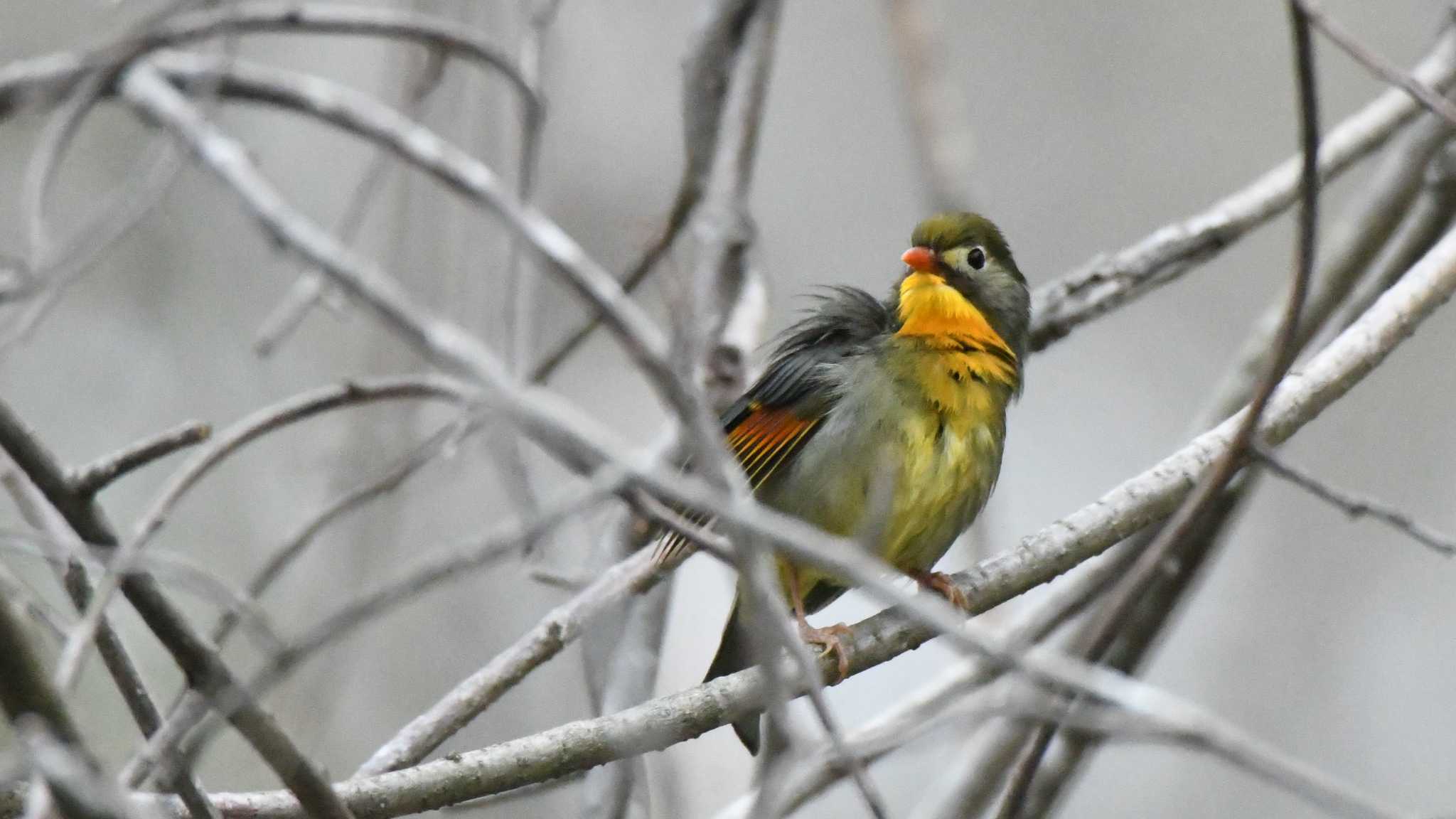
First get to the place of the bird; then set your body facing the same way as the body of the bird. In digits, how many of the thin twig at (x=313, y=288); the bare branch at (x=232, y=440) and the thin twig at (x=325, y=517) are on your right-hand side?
3

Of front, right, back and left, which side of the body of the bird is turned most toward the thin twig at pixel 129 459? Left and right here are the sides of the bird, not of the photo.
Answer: right

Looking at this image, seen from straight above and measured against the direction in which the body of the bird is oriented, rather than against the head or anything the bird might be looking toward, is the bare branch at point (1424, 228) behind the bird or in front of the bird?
in front

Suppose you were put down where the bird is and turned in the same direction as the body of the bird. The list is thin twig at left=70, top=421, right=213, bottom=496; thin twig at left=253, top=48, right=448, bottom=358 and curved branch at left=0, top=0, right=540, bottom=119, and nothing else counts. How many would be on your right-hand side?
3

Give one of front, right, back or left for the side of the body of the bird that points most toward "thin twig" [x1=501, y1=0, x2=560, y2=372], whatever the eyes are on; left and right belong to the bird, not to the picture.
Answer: right

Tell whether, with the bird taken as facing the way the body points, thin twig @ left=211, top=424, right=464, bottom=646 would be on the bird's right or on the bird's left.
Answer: on the bird's right

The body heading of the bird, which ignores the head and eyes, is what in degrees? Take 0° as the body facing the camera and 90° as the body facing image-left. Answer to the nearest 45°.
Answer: approximately 315°

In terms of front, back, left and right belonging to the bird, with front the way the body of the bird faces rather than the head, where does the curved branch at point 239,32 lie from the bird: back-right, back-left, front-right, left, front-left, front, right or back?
right

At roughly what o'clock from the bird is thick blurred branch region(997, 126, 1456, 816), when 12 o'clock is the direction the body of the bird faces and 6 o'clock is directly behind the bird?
The thick blurred branch is roughly at 10 o'clock from the bird.

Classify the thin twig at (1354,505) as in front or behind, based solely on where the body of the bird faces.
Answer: in front
